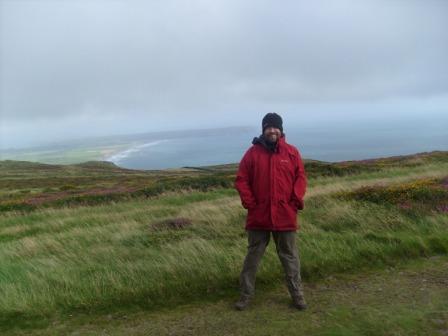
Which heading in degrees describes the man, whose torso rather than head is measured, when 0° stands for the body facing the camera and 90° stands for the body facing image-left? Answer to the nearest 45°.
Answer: approximately 0°
